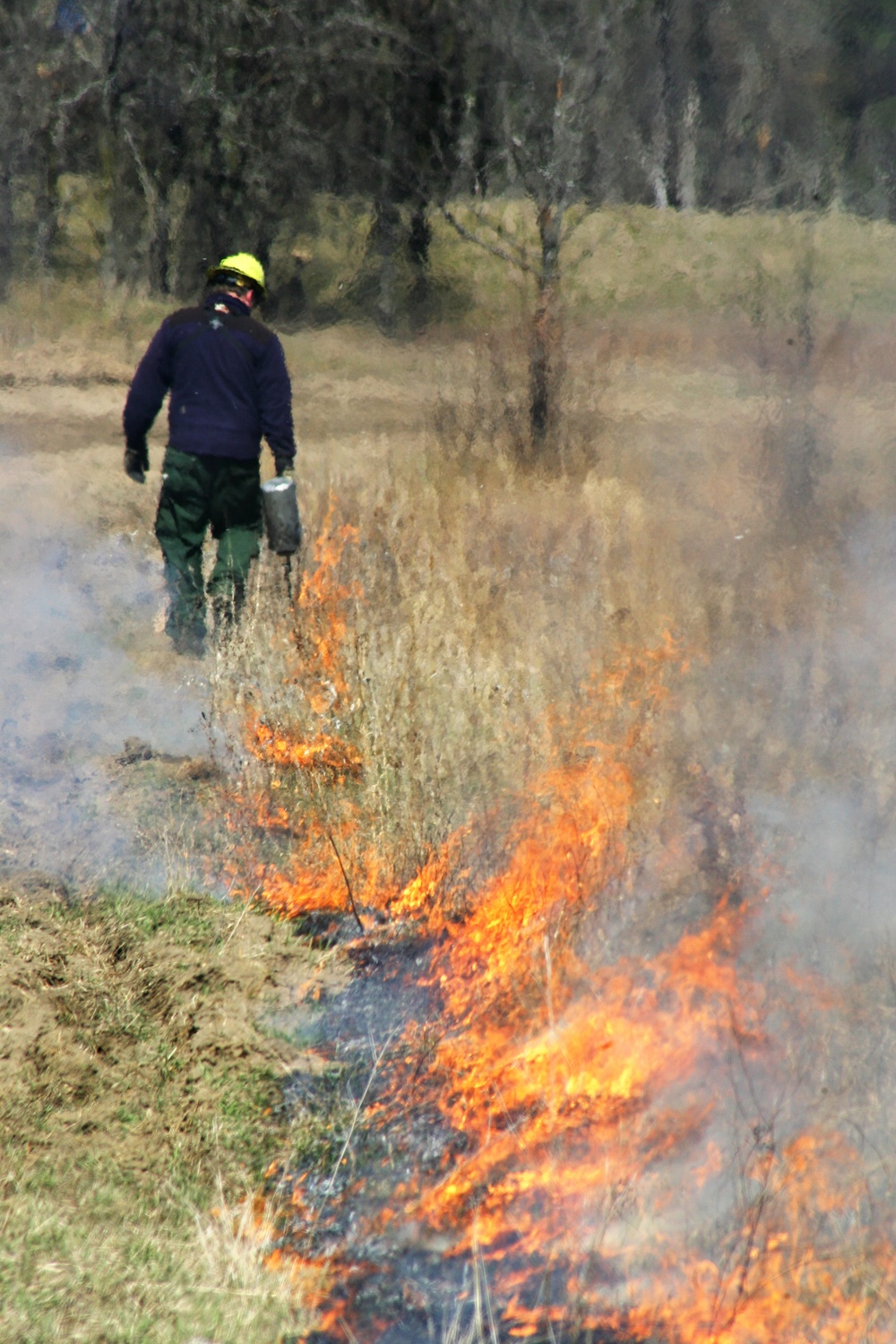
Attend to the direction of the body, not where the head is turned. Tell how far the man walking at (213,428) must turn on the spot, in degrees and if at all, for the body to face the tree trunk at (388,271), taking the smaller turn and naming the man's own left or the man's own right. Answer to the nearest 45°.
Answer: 0° — they already face it

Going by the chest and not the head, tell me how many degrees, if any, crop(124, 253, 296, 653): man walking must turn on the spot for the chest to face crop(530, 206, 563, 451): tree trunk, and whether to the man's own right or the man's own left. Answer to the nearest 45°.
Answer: approximately 45° to the man's own right

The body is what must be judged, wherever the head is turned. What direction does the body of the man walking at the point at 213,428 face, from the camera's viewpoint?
away from the camera

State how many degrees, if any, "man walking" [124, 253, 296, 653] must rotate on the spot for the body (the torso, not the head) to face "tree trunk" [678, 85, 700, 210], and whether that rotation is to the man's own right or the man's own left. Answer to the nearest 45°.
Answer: approximately 45° to the man's own right

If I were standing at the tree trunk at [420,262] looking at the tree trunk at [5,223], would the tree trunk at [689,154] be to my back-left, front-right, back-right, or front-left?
back-right
